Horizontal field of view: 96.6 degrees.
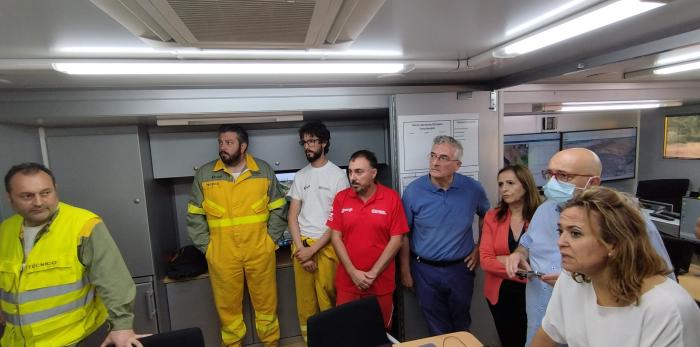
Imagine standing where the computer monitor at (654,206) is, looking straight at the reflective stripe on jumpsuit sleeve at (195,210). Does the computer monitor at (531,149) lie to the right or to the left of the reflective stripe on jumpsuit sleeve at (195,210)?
right

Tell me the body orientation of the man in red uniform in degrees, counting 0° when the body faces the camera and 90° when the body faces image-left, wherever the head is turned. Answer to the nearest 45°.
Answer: approximately 0°

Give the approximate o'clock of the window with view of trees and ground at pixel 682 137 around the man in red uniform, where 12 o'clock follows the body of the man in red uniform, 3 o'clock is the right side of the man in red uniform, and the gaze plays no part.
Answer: The window with view of trees and ground is roughly at 8 o'clock from the man in red uniform.

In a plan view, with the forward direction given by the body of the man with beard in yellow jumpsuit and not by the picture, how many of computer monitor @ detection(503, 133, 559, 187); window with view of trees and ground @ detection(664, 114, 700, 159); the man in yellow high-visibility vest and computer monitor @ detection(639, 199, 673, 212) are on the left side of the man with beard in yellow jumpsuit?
3

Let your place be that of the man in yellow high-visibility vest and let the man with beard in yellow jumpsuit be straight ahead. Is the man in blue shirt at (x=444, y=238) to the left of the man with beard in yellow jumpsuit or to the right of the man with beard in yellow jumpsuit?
right
